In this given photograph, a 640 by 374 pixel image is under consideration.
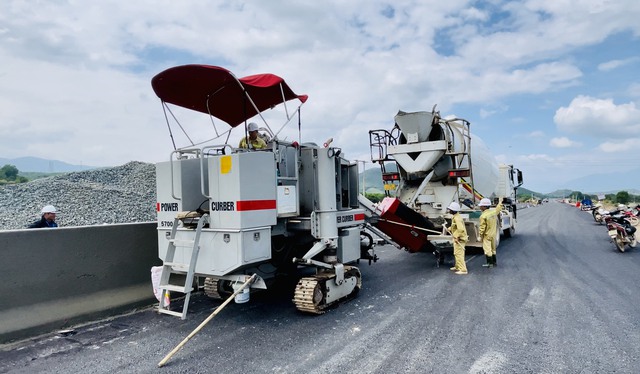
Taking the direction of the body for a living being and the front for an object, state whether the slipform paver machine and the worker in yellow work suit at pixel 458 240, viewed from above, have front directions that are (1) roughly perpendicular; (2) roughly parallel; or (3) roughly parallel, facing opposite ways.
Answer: roughly perpendicular

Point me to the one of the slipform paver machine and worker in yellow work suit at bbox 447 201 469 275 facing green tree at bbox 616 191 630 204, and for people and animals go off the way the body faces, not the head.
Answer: the slipform paver machine

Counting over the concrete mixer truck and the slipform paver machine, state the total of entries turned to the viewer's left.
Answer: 0

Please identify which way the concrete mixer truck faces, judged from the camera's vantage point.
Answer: facing away from the viewer and to the right of the viewer

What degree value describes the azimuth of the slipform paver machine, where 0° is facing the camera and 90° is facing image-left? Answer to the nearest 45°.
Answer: approximately 225°

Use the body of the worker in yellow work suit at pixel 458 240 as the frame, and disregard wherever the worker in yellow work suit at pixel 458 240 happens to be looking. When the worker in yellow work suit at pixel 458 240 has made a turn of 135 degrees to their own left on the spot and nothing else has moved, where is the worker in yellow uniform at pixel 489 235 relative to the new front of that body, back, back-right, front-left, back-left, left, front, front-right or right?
left

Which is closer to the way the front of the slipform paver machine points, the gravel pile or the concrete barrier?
the gravel pile

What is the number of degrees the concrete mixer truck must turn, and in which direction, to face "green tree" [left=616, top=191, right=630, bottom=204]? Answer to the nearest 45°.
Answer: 0° — it already faces it

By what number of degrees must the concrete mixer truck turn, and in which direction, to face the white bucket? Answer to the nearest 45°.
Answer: approximately 135° to its right

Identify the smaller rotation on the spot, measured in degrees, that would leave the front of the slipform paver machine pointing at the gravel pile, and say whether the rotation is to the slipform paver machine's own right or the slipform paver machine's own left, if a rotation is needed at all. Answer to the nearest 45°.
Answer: approximately 90° to the slipform paver machine's own left

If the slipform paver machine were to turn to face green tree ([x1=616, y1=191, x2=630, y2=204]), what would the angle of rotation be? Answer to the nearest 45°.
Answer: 0° — it already faces it

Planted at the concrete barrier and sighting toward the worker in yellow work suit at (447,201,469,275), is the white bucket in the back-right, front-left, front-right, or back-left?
front-right

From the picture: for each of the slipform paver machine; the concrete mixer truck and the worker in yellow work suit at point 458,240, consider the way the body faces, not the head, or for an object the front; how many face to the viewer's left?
1

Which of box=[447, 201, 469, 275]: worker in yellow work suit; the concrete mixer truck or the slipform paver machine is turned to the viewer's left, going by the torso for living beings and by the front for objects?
the worker in yellow work suit

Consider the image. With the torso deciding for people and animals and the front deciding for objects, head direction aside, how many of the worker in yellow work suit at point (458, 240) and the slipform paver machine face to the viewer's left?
1

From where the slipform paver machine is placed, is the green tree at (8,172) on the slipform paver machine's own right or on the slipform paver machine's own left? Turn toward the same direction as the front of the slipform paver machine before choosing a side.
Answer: on the slipform paver machine's own left

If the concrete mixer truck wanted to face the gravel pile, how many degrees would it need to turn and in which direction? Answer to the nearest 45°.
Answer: approximately 135° to its left

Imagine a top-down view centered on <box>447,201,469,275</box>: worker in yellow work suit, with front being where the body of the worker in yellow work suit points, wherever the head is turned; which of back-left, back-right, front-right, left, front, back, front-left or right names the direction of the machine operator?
front-left

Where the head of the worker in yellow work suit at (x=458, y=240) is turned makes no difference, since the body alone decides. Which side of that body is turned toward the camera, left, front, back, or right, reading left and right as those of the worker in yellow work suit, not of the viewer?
left
